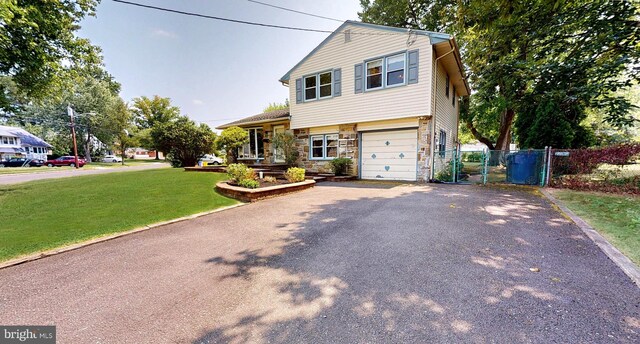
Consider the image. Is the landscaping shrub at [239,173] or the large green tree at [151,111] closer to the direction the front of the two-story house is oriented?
the landscaping shrub

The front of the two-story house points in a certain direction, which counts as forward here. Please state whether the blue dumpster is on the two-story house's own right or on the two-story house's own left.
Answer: on the two-story house's own left

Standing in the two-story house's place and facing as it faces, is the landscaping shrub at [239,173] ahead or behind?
ahead

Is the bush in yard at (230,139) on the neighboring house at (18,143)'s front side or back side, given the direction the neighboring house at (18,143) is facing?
on the front side

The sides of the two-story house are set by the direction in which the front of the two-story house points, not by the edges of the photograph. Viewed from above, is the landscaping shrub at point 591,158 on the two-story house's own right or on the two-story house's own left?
on the two-story house's own left

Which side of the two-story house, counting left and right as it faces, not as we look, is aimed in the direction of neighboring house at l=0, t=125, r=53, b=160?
right

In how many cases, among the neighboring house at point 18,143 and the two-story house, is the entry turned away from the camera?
0

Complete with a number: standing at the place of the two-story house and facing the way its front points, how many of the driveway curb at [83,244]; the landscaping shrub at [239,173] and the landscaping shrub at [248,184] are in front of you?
3

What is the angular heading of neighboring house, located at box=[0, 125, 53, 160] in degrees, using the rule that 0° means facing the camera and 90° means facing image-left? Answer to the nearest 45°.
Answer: approximately 315°

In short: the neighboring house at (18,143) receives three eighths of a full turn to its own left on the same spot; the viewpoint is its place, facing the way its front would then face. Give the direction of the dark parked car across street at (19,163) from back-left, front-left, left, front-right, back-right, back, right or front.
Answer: back

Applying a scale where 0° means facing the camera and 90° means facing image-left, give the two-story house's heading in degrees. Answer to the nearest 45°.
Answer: approximately 45°
